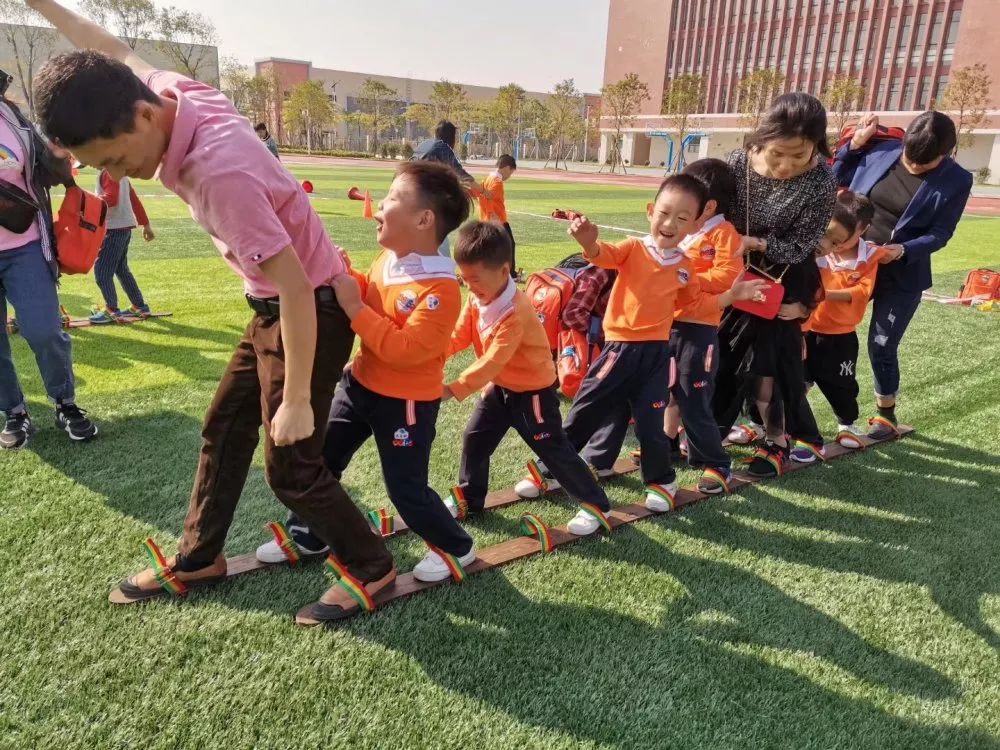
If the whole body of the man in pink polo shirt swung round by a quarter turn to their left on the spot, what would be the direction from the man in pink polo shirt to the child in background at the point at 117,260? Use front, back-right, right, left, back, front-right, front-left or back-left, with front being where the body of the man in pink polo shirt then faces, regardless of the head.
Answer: back-left

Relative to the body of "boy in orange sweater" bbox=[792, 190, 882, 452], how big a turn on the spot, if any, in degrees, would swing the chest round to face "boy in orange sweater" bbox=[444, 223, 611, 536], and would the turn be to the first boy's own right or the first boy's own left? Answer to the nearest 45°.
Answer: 0° — they already face them

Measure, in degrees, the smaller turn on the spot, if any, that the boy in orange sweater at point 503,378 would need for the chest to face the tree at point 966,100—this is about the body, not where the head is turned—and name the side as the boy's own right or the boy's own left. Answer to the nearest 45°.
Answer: approximately 180°

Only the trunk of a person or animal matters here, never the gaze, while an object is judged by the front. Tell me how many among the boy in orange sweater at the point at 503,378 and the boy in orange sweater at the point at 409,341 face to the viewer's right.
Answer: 0

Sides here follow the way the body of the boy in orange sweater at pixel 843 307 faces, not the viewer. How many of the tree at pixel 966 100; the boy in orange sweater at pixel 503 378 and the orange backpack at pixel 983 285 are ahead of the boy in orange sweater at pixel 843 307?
1

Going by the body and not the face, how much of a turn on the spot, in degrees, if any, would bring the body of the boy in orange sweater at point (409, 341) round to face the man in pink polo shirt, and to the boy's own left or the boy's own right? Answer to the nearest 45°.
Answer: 0° — they already face them

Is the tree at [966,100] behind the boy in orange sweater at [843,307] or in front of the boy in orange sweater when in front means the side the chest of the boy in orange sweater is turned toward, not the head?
behind

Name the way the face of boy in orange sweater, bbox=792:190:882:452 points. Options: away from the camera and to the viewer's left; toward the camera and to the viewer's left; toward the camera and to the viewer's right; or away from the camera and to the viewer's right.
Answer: toward the camera and to the viewer's left

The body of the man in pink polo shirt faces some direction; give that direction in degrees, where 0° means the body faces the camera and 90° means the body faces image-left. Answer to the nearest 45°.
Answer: approximately 45°

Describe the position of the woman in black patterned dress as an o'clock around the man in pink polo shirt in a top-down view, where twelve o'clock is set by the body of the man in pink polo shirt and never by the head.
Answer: The woman in black patterned dress is roughly at 7 o'clock from the man in pink polo shirt.

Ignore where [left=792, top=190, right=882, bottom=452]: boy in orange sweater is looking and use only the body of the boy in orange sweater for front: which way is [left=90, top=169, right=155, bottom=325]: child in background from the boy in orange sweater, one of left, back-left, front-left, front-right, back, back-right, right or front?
front-right

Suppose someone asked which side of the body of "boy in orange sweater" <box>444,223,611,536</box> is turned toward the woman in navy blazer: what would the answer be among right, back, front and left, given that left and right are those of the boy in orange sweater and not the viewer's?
back
